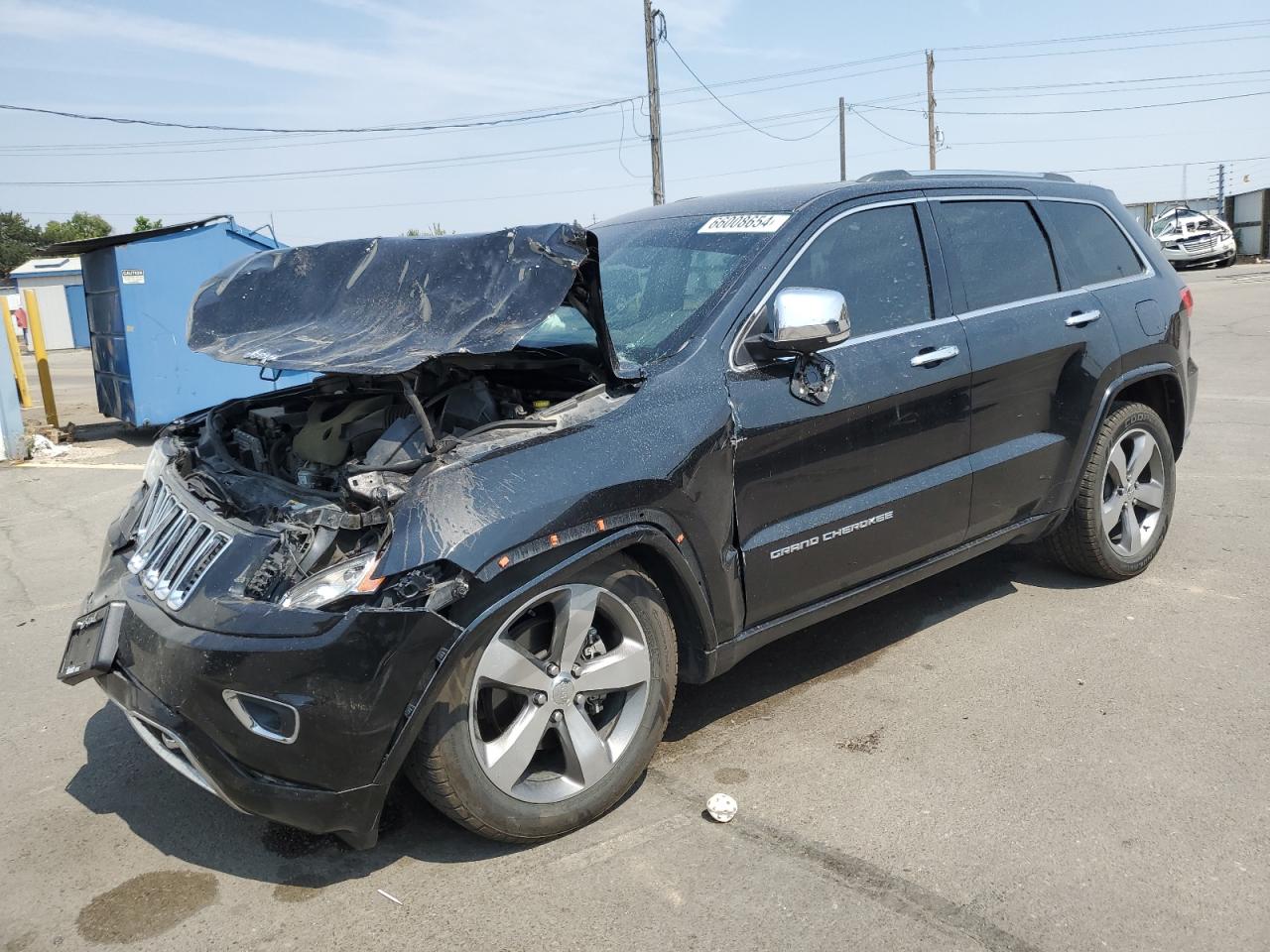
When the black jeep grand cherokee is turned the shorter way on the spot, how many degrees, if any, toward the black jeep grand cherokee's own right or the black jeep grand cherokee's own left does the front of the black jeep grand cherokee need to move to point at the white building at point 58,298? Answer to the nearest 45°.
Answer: approximately 90° to the black jeep grand cherokee's own right

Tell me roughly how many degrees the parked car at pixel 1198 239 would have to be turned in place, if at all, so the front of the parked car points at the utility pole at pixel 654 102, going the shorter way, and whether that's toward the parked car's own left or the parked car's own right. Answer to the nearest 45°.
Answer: approximately 90° to the parked car's own right

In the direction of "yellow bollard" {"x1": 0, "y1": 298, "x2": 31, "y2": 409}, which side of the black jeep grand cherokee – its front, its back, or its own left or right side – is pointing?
right

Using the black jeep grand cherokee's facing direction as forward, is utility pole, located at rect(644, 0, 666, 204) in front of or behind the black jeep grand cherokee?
behind

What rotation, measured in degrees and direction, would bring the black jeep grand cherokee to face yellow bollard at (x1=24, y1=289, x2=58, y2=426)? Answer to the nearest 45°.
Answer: approximately 90° to its right

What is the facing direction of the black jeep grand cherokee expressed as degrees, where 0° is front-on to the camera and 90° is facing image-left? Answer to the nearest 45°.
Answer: approximately 45°

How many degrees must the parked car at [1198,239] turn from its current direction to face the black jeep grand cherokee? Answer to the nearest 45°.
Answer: approximately 45° to its right

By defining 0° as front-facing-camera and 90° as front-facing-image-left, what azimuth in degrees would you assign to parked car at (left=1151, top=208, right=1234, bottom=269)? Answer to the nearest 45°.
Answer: approximately 315°

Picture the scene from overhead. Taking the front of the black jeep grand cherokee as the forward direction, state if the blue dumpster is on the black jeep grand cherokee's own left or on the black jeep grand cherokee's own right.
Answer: on the black jeep grand cherokee's own right
